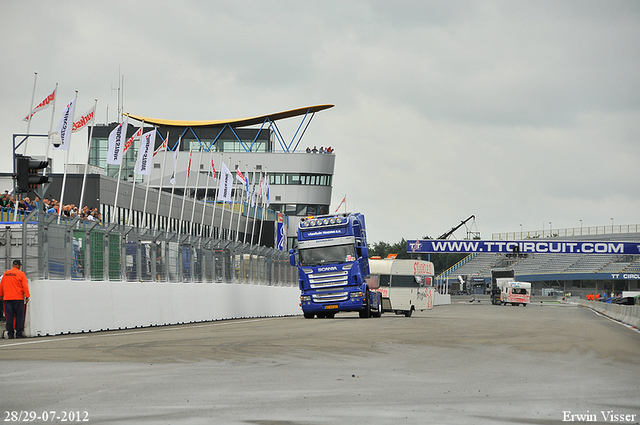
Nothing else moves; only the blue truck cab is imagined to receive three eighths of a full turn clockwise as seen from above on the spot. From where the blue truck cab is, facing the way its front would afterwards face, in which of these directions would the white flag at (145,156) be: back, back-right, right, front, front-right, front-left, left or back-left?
front

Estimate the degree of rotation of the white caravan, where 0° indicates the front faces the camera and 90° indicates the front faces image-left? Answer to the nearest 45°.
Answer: approximately 45°

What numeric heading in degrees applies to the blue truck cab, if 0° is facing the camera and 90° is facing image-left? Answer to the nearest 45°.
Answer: approximately 0°

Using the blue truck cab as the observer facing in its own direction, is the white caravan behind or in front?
behind
